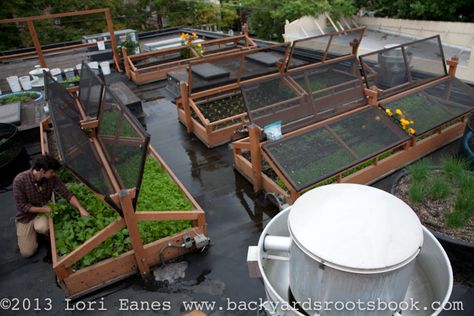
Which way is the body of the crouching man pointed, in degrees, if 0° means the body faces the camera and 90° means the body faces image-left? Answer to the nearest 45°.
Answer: approximately 315°

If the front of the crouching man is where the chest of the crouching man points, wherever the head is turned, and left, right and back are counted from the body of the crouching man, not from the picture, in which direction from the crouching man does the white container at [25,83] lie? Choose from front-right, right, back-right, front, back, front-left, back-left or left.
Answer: back-left

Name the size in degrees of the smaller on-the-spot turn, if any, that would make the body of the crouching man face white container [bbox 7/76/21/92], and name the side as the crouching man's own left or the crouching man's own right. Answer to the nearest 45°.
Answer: approximately 135° to the crouching man's own left

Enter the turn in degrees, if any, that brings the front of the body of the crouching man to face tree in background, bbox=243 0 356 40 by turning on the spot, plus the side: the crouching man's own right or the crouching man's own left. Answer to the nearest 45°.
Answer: approximately 90° to the crouching man's own left

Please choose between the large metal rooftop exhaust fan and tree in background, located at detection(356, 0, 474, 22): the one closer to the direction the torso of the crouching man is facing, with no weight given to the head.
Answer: the large metal rooftop exhaust fan

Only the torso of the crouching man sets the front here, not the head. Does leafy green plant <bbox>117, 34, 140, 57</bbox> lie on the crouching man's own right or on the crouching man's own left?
on the crouching man's own left

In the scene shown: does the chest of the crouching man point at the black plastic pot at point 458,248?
yes

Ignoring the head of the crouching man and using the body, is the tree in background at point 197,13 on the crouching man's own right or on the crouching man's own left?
on the crouching man's own left

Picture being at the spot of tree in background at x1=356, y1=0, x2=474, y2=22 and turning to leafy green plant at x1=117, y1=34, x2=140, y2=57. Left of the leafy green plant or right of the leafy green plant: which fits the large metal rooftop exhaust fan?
left

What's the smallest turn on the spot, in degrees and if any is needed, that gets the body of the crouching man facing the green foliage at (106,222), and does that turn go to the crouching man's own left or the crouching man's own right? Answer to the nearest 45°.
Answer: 0° — they already face it

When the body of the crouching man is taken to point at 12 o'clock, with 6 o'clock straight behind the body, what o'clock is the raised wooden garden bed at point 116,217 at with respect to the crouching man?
The raised wooden garden bed is roughly at 12 o'clock from the crouching man.
